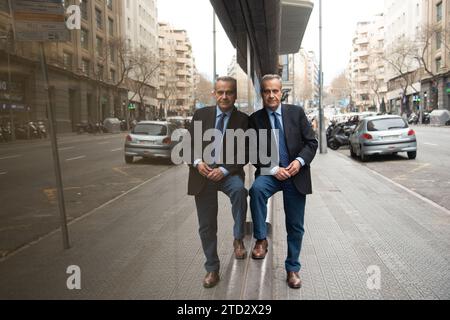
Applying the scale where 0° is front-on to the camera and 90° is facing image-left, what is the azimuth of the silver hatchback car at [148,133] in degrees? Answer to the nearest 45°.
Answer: approximately 180°

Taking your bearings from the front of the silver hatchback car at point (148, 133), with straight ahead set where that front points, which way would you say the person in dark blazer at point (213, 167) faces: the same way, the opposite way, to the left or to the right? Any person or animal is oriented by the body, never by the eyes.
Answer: the opposite way

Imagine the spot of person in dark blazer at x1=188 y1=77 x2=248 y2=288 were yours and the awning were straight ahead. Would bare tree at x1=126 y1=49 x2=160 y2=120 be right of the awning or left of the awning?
left

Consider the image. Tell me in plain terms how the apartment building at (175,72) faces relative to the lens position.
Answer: facing the viewer and to the right of the viewer

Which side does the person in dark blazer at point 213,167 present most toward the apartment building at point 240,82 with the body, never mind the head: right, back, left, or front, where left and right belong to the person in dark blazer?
back

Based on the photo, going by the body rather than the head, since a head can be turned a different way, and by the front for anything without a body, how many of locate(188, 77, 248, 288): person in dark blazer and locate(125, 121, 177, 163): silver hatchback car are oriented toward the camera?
1

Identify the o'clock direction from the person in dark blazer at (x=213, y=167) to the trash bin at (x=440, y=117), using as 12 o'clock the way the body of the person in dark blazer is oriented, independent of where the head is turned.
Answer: The trash bin is roughly at 7 o'clock from the person in dark blazer.
